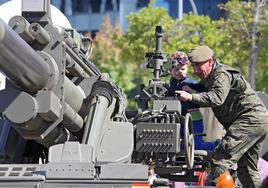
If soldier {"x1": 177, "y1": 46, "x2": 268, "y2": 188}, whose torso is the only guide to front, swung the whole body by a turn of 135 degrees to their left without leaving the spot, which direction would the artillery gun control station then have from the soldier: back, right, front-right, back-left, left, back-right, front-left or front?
right

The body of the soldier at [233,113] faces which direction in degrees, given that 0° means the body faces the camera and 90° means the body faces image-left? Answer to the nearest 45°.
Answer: approximately 90°

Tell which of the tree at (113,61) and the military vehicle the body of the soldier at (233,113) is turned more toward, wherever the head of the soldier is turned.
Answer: the military vehicle
